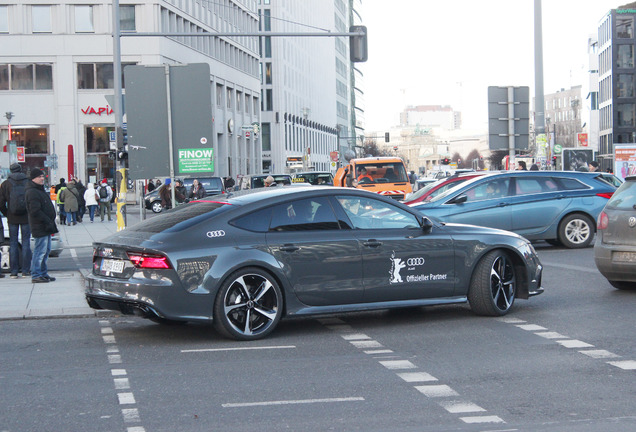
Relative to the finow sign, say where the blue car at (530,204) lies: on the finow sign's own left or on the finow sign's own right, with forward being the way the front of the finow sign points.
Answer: on the finow sign's own left

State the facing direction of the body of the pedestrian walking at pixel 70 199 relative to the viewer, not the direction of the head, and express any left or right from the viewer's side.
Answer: facing away from the viewer

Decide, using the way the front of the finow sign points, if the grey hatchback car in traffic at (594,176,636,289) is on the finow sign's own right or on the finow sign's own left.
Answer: on the finow sign's own left

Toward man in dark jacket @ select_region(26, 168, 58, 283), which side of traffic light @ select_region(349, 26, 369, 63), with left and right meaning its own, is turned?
back

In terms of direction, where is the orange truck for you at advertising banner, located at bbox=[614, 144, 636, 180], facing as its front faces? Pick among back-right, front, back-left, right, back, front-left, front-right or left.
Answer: front-right

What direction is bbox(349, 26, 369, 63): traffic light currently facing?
away from the camera

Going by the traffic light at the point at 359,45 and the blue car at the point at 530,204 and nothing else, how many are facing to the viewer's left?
1

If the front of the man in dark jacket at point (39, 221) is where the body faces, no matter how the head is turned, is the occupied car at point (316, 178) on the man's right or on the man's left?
on the man's left
